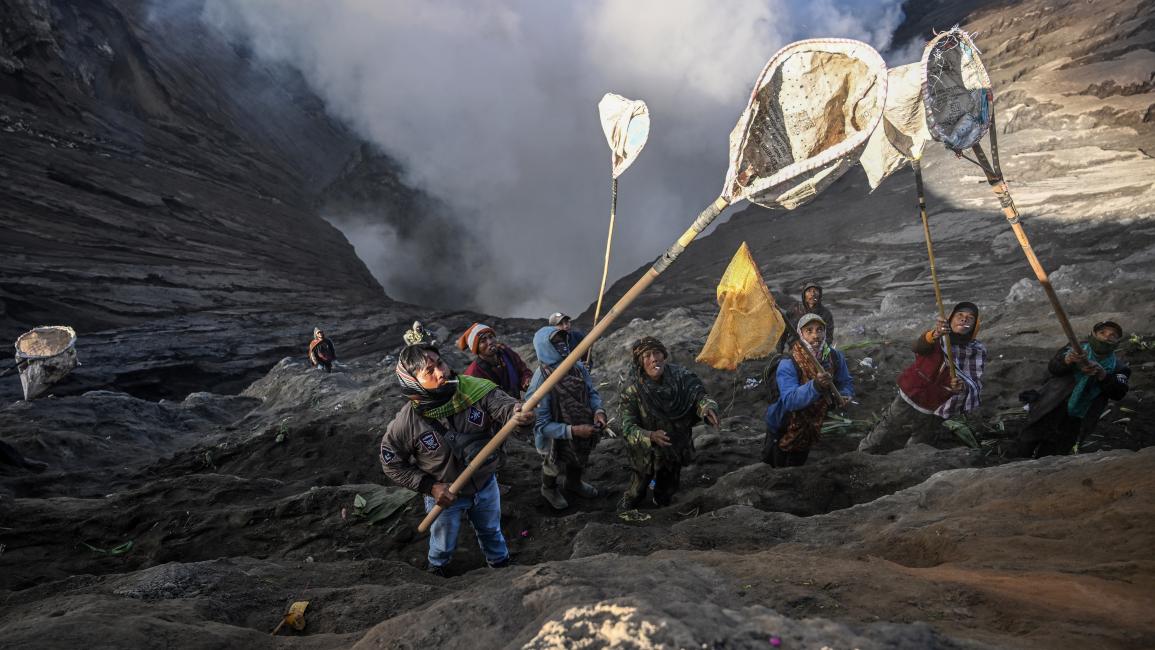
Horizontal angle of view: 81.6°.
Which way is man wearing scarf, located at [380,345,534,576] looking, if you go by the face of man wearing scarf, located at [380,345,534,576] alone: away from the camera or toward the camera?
toward the camera

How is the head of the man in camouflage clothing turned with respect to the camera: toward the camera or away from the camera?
toward the camera

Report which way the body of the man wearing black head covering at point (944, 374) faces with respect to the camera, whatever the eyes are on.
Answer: toward the camera

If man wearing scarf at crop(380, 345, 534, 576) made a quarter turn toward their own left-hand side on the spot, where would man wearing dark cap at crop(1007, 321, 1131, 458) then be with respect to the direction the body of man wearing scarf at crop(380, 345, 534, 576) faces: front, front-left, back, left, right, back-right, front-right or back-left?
front-right

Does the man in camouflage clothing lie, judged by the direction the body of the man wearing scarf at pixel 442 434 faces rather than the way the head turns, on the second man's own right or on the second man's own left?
on the second man's own left

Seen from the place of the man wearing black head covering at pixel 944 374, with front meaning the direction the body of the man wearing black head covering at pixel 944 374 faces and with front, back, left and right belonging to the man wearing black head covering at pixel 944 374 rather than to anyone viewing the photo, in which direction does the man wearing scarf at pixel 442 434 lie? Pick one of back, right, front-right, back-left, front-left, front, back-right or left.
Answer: front-right

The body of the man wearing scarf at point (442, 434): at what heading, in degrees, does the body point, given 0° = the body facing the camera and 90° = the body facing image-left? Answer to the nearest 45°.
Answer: approximately 315°

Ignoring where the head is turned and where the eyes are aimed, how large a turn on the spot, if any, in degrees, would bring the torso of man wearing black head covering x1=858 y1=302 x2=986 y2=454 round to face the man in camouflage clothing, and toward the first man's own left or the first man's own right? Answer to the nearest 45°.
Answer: approximately 45° to the first man's own right

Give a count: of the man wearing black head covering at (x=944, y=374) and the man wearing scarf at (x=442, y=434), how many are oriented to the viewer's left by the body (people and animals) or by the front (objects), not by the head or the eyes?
0

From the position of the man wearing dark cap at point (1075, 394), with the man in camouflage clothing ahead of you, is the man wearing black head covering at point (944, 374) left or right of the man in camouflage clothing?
right

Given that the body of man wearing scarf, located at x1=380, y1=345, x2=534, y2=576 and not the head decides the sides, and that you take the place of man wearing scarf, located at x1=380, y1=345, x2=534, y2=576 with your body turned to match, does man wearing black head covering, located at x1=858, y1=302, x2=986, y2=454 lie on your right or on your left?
on your left
